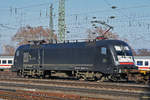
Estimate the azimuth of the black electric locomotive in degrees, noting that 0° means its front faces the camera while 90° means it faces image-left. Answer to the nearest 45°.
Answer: approximately 315°

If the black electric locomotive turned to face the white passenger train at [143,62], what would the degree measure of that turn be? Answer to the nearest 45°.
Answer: approximately 90° to its left

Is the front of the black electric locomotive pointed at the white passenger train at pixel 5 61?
no

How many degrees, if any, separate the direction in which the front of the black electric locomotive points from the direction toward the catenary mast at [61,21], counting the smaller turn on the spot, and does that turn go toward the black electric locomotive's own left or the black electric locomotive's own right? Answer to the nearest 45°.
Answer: approximately 135° to the black electric locomotive's own left

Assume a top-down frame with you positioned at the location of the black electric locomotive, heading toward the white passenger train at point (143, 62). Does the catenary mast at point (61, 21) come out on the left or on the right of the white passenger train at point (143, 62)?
left

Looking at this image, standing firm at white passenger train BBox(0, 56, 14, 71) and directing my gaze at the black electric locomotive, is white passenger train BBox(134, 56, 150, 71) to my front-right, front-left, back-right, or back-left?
front-left
